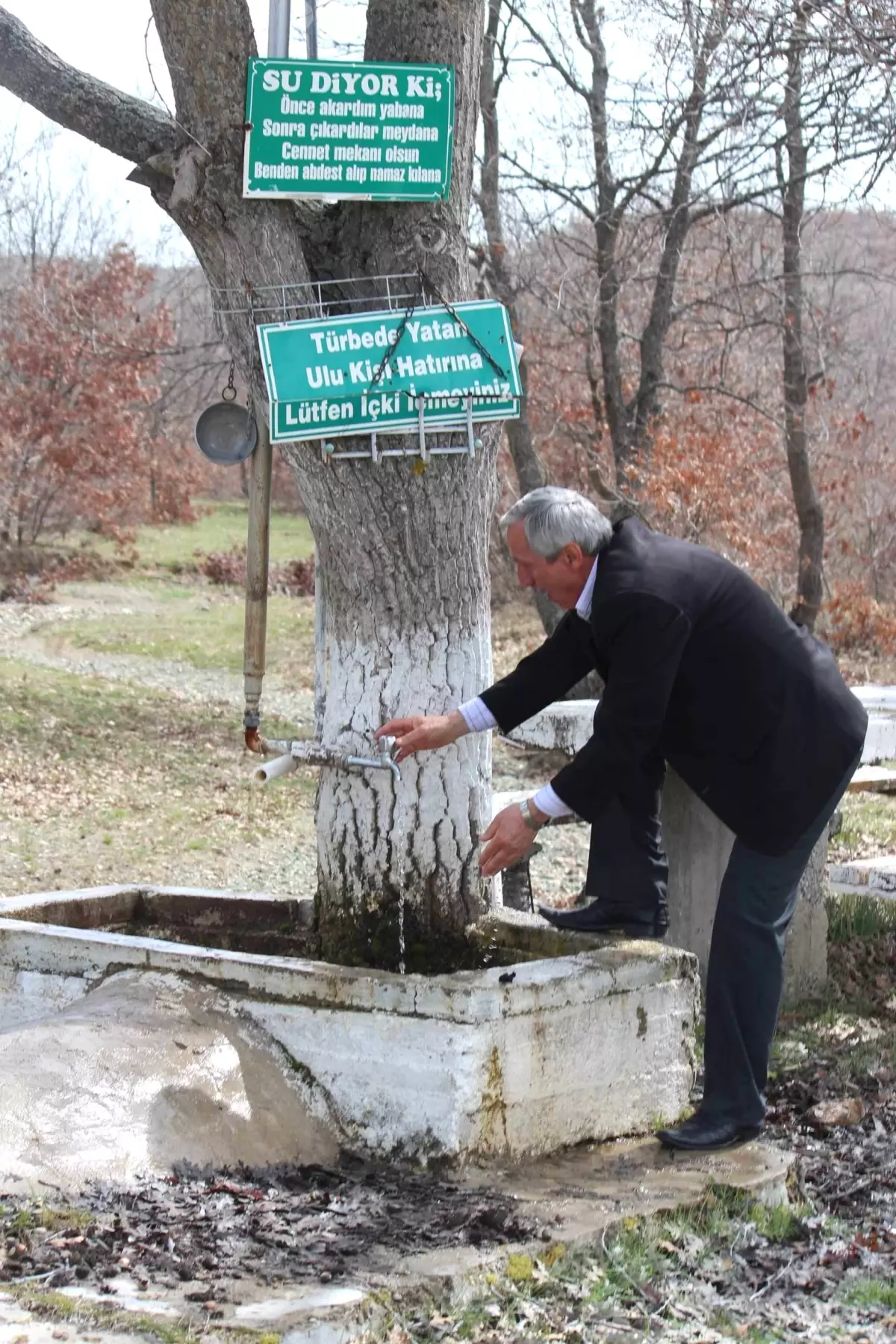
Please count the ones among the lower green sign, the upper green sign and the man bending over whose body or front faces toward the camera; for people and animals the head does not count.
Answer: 2

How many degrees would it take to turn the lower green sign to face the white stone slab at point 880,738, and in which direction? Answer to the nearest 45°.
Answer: approximately 135° to its left

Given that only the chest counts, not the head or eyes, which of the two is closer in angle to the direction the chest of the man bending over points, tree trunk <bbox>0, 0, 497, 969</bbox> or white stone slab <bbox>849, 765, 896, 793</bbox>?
the tree trunk

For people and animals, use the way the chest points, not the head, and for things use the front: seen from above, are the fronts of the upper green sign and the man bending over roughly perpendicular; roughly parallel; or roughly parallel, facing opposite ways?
roughly perpendicular

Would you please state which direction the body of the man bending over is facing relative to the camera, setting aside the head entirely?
to the viewer's left

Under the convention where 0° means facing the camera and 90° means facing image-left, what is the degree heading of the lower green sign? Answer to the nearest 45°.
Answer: approximately 0°

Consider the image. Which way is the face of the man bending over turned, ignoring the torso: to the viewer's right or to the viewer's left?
to the viewer's left

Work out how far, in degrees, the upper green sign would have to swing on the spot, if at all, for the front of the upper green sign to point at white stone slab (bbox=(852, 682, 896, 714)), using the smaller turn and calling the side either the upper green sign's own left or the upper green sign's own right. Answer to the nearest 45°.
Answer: approximately 135° to the upper green sign's own left
